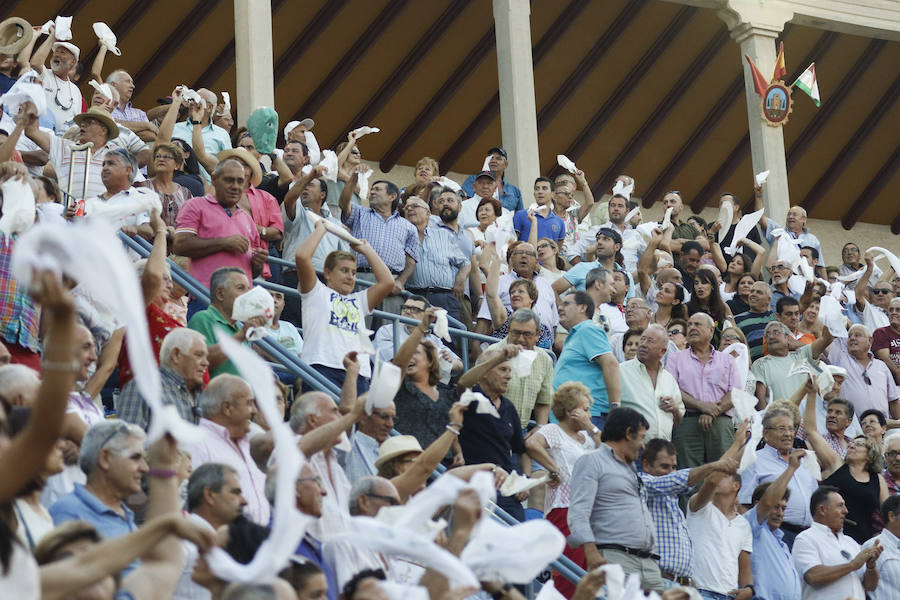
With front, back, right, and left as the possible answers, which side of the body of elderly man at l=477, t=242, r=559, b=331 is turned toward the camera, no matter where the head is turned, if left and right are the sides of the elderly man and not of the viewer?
front

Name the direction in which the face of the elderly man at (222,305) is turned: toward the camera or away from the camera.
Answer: toward the camera

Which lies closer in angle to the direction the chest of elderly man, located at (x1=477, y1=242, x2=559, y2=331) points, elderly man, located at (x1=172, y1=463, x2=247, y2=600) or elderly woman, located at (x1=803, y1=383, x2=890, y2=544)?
the elderly man

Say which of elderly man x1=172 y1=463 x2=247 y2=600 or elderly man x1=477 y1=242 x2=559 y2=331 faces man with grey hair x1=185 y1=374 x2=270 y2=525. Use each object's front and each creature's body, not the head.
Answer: elderly man x1=477 y1=242 x2=559 y2=331

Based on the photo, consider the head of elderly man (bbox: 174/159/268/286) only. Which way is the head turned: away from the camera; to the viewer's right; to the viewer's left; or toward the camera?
toward the camera

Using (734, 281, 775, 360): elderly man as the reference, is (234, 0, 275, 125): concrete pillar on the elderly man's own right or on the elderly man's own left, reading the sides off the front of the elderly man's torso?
on the elderly man's own right

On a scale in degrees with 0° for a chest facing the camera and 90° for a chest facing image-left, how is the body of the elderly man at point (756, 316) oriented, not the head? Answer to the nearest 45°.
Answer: approximately 45°

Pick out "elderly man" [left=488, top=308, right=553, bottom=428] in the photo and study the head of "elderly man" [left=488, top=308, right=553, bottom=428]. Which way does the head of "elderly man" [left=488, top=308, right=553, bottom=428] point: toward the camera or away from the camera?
toward the camera

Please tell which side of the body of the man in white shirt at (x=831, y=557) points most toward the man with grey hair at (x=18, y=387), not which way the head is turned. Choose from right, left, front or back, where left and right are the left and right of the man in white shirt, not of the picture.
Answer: right

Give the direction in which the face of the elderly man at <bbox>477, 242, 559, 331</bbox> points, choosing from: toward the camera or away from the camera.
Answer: toward the camera

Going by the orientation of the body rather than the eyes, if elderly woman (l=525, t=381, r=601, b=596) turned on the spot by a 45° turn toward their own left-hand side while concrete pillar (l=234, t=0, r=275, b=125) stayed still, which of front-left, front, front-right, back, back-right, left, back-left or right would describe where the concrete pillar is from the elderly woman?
back-left

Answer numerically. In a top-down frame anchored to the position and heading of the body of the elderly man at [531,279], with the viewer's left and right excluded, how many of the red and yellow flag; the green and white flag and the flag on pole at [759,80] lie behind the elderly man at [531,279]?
3

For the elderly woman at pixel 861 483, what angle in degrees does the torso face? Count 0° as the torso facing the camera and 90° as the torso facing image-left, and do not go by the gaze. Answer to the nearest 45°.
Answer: approximately 45°
